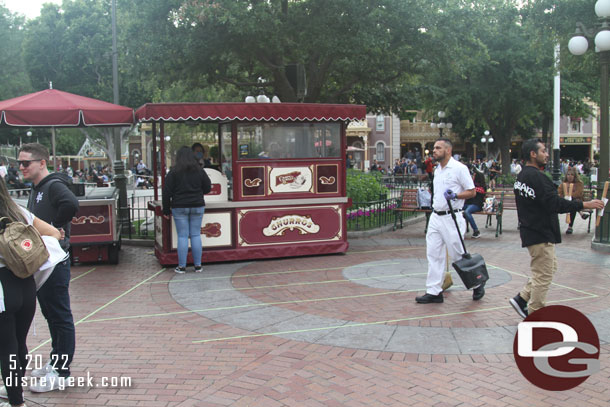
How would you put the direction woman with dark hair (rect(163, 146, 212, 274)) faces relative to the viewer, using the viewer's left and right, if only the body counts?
facing away from the viewer

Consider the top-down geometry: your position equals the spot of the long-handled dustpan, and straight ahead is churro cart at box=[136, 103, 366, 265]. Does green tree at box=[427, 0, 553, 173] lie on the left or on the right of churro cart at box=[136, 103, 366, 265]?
right

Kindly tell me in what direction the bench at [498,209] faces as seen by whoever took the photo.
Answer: facing to the left of the viewer

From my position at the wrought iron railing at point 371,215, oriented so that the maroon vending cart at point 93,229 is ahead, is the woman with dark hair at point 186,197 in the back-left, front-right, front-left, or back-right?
front-left

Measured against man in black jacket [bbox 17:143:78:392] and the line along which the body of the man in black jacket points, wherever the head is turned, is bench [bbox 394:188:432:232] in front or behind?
behind

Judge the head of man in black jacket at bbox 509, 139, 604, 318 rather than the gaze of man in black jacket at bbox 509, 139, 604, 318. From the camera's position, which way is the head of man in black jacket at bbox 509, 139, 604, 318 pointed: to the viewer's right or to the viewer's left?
to the viewer's right

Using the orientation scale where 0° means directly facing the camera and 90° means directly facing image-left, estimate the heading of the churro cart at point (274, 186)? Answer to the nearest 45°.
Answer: approximately 0°

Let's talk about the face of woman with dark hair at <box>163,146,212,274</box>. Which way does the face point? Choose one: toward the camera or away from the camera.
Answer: away from the camera

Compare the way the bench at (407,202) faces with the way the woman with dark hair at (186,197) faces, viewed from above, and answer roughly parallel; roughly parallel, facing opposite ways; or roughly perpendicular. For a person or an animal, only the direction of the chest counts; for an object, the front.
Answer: roughly parallel, facing opposite ways

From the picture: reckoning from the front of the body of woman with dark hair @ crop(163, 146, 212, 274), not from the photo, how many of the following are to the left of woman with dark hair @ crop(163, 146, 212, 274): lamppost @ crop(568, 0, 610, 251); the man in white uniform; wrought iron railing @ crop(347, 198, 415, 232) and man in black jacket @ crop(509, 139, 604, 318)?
0

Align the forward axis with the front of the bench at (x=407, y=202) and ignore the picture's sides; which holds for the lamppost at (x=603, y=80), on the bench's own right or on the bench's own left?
on the bench's own left

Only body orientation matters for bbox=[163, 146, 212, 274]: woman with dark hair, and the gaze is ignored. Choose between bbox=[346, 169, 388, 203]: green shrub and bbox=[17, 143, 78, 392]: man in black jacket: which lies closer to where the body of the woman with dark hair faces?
the green shrub

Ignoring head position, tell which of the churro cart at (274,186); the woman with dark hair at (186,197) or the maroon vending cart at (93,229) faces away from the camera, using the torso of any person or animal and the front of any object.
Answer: the woman with dark hair

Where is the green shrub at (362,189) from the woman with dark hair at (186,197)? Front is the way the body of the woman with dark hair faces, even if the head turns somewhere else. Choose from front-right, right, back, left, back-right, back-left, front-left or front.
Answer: front-right

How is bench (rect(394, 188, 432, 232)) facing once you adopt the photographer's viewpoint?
facing the viewer

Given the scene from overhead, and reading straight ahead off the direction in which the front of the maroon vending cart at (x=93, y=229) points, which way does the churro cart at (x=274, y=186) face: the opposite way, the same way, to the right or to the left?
the same way
